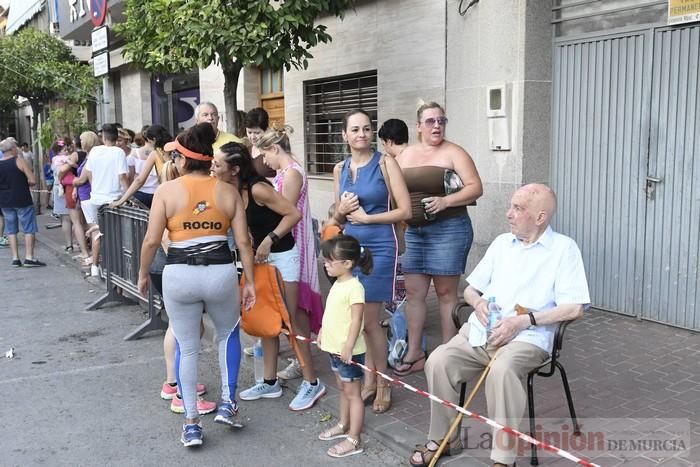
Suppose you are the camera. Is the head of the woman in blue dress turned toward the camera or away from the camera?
toward the camera

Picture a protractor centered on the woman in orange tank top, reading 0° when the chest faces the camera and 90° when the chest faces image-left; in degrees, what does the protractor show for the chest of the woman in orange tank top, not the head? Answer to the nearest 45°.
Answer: approximately 180°

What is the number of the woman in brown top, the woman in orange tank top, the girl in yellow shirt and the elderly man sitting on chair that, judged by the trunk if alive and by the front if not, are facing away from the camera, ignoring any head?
1

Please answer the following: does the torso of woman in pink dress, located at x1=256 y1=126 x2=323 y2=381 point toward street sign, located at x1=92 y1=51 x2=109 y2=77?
no

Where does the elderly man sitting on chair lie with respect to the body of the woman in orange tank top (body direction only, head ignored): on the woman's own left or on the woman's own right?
on the woman's own right

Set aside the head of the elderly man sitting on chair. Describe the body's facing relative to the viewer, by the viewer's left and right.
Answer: facing the viewer and to the left of the viewer

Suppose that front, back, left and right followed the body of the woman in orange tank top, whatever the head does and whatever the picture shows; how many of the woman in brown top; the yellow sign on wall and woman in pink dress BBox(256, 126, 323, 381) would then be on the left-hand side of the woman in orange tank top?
0

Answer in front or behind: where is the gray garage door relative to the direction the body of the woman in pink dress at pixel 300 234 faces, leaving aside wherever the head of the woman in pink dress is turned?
behind

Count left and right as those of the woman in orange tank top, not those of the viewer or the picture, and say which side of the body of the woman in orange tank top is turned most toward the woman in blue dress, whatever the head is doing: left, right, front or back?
right

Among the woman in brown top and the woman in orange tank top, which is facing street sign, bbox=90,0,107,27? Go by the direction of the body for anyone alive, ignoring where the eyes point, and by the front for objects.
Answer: the woman in orange tank top

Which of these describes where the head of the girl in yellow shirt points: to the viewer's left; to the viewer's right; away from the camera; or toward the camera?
to the viewer's left

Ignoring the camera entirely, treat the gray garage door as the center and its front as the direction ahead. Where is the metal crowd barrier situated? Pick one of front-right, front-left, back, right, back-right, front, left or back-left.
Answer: front-right

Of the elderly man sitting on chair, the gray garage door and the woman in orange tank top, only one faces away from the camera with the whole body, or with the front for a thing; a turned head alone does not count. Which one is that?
the woman in orange tank top

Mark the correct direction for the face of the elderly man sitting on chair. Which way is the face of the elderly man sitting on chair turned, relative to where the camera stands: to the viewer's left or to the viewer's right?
to the viewer's left
